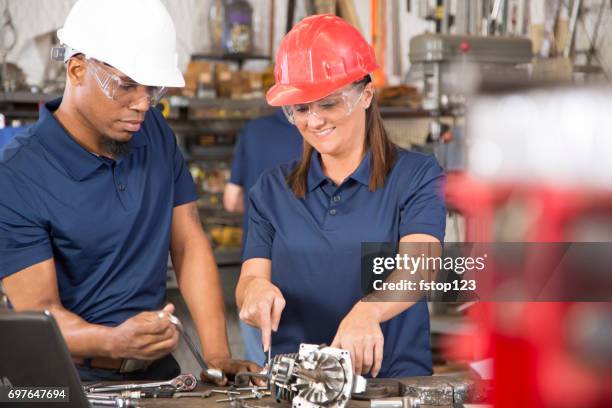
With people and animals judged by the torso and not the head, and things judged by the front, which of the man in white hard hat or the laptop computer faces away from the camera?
the laptop computer

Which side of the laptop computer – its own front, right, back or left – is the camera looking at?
back

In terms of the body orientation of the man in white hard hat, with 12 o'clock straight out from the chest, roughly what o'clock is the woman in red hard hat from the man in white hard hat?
The woman in red hard hat is roughly at 11 o'clock from the man in white hard hat.

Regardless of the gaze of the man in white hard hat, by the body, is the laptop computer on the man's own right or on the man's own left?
on the man's own right

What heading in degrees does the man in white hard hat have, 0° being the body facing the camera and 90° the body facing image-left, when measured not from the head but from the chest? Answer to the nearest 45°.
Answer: approximately 315°

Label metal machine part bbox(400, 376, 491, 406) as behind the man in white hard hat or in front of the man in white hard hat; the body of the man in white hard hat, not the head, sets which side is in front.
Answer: in front

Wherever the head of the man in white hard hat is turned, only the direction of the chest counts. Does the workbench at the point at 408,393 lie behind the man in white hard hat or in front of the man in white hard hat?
in front

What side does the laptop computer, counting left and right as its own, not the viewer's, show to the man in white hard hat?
front

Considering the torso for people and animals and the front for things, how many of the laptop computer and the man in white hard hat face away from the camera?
1

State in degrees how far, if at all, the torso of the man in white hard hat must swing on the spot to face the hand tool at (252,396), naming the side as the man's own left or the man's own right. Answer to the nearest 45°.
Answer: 0° — they already face it

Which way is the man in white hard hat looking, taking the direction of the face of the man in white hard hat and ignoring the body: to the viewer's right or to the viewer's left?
to the viewer's right
